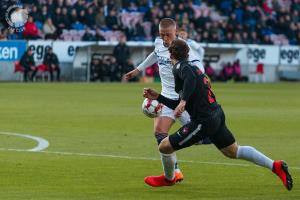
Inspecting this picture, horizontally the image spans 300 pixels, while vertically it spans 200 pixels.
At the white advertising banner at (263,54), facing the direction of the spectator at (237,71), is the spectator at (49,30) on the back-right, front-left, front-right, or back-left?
front-right

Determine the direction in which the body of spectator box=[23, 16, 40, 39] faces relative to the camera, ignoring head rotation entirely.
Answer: toward the camera

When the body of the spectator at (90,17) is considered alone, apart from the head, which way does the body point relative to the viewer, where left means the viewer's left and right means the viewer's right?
facing the viewer

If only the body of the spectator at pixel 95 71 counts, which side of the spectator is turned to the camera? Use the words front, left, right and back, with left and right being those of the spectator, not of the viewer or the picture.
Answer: front

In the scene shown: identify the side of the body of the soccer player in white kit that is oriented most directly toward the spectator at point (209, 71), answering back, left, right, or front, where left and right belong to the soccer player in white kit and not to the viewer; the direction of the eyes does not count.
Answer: back

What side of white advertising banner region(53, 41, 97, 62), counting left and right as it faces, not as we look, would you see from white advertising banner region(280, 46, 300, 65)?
left

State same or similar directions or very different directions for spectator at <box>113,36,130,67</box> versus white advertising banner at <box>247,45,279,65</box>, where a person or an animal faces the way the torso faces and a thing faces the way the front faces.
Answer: same or similar directions

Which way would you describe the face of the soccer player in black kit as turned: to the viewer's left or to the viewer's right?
to the viewer's left

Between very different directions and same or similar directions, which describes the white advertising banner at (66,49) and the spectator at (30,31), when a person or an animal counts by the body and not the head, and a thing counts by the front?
same or similar directions
